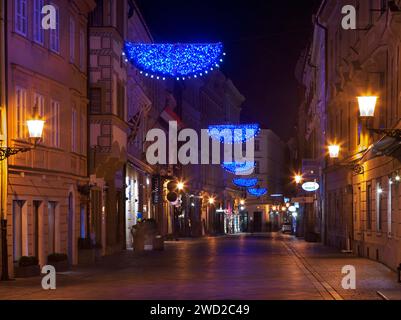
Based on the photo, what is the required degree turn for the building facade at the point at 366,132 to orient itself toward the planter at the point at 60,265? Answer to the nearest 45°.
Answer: approximately 45° to its left

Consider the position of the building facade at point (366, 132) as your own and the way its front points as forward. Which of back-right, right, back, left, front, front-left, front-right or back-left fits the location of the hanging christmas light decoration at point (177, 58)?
front

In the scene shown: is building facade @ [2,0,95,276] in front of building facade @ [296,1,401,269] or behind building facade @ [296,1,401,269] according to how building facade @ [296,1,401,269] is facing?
in front

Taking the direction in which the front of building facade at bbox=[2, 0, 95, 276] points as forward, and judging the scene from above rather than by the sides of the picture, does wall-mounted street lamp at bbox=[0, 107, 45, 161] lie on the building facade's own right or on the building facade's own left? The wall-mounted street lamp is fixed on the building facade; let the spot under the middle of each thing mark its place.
on the building facade's own right

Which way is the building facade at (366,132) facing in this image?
to the viewer's left

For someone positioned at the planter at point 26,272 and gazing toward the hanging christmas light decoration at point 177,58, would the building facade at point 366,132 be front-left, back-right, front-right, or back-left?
front-right

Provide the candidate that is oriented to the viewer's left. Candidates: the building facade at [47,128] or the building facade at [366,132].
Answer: the building facade at [366,132]

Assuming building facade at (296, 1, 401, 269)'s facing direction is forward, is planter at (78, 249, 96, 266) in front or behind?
in front

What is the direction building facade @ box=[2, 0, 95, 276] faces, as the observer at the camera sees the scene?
facing the viewer and to the right of the viewer

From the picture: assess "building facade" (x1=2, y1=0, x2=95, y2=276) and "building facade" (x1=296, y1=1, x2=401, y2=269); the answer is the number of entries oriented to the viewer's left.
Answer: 1
